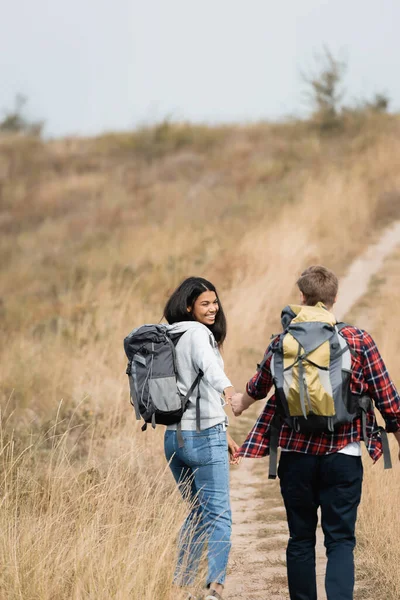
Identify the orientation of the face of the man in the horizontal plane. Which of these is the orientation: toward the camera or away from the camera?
away from the camera

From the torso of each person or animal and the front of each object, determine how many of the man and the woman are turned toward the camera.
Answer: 0

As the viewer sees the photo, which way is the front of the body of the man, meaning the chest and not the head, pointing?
away from the camera

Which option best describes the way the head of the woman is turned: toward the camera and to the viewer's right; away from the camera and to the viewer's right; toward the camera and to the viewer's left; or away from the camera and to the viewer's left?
toward the camera and to the viewer's right

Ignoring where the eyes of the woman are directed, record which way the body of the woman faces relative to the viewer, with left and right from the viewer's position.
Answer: facing away from the viewer and to the right of the viewer

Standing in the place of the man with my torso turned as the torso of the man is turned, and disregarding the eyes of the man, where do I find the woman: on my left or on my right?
on my left

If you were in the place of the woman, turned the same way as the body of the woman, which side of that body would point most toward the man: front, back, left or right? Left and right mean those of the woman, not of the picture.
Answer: right
